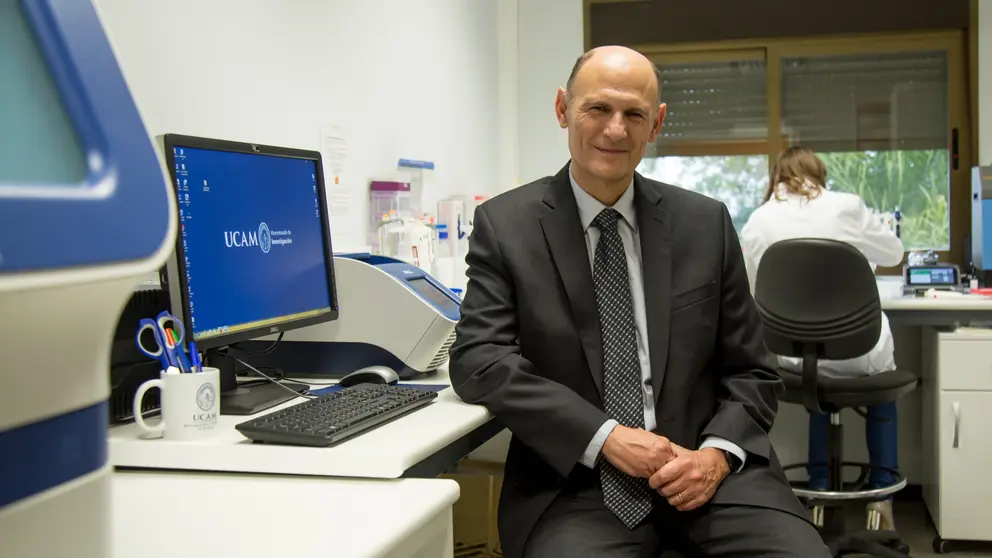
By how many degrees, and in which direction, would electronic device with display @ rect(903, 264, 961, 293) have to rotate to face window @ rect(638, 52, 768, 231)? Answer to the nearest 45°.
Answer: approximately 135° to its right

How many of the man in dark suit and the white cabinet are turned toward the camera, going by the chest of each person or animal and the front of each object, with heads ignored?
2

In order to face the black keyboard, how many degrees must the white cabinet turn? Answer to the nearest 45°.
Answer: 0° — it already faces it

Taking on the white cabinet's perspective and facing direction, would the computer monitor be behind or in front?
in front

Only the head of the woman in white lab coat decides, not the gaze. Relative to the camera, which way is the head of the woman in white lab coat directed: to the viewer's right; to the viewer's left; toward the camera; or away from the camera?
away from the camera

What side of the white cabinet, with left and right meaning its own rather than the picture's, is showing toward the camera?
front

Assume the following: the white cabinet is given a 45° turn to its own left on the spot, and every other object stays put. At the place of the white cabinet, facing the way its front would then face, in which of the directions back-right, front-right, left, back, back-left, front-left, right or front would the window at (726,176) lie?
back

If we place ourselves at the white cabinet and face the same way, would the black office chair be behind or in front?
in front

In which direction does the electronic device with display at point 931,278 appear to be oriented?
toward the camera

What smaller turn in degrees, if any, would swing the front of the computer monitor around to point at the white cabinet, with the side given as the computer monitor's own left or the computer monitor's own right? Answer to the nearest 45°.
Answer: approximately 45° to the computer monitor's own left
